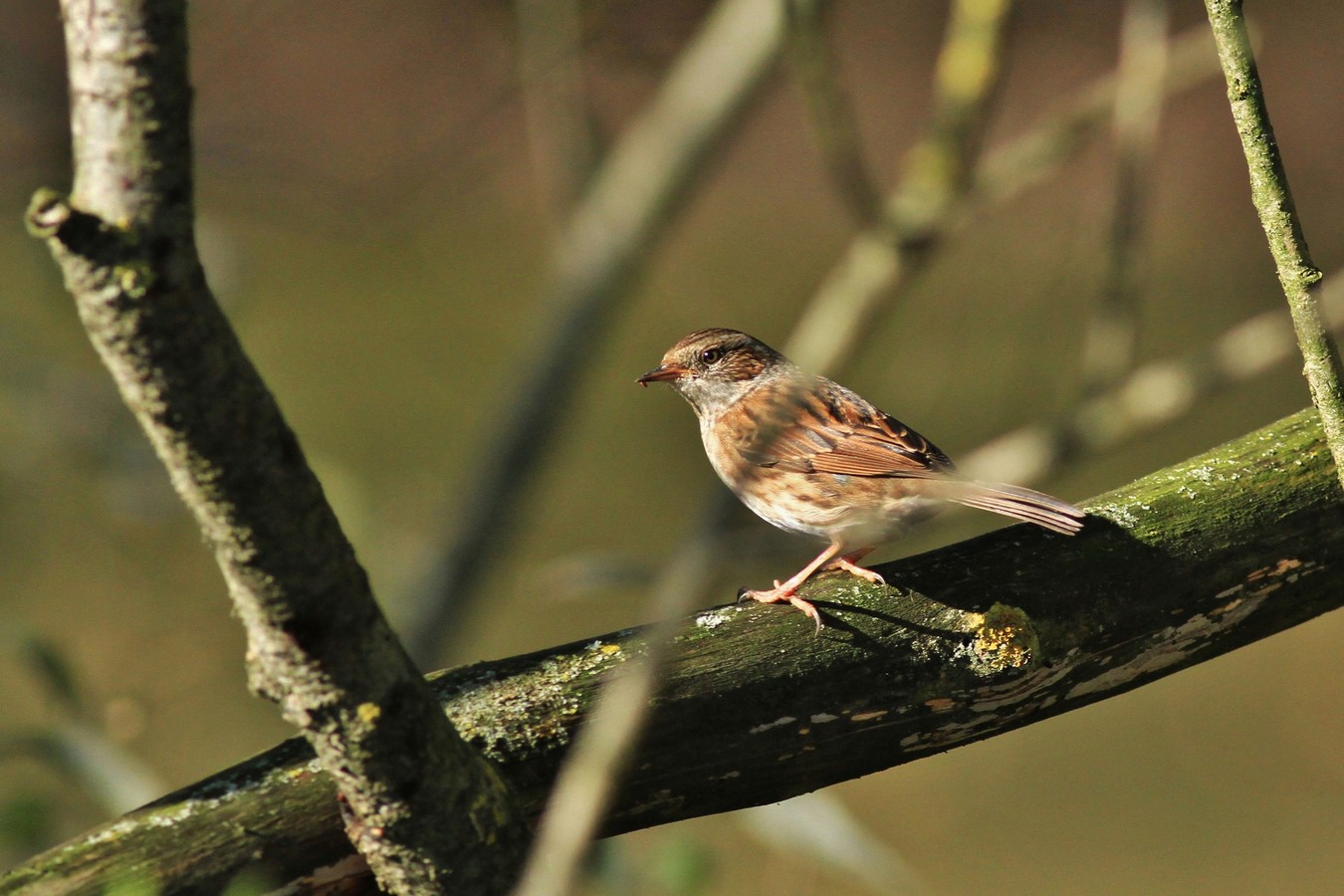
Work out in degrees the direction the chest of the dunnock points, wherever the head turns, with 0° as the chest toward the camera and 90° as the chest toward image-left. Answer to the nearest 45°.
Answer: approximately 90°

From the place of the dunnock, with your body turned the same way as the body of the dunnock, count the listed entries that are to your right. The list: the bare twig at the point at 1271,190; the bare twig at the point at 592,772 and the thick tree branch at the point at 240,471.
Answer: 0

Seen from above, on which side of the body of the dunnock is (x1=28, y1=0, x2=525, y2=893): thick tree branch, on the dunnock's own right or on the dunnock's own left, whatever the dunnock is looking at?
on the dunnock's own left

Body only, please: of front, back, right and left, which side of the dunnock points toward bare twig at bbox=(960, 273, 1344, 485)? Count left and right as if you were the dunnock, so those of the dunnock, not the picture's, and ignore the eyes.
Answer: back

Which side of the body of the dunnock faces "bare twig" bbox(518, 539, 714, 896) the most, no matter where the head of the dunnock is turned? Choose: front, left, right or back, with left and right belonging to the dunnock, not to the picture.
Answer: left
